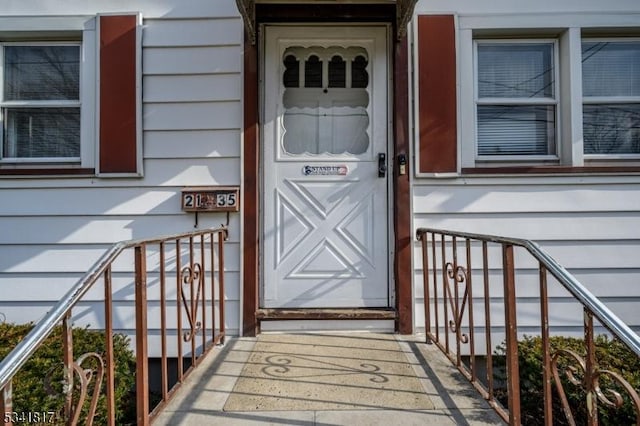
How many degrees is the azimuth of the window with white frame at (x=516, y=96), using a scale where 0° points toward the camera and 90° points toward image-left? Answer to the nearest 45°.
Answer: approximately 0°

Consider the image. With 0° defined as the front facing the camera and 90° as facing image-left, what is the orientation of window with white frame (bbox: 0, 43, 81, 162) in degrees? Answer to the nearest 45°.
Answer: approximately 0°

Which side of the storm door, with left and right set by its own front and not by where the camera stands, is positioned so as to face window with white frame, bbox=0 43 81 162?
right

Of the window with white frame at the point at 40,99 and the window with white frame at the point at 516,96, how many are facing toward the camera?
2

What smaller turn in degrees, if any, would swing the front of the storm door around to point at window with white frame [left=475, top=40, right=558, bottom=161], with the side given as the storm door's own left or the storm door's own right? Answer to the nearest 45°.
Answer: approximately 90° to the storm door's own left

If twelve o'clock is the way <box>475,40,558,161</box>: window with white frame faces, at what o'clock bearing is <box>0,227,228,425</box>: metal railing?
The metal railing is roughly at 1 o'clock from the window with white frame.

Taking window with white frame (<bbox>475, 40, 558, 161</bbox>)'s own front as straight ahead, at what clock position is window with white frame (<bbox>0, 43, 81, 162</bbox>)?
window with white frame (<bbox>0, 43, 81, 162</bbox>) is roughly at 2 o'clock from window with white frame (<bbox>475, 40, 558, 161</bbox>).
